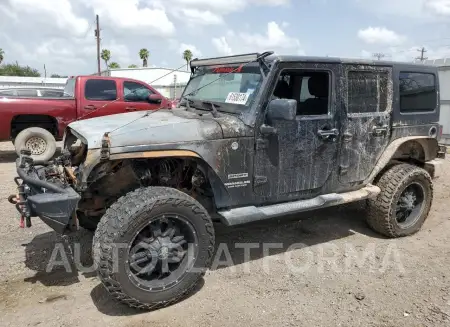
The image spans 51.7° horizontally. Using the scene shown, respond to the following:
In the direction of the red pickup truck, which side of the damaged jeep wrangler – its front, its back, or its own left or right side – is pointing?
right

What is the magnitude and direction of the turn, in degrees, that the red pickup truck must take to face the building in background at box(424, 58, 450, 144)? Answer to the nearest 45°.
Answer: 0° — it already faces it

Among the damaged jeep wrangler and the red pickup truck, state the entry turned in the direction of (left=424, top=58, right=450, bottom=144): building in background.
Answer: the red pickup truck

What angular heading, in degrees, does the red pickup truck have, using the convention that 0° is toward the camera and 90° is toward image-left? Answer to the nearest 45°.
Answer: approximately 270°

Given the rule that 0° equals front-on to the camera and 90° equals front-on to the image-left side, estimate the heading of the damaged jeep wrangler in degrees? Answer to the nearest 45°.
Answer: approximately 45°

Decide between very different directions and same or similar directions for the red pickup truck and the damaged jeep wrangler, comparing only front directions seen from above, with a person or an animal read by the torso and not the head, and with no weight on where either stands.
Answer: very different directions

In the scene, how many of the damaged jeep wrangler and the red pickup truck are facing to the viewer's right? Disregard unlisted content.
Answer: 1

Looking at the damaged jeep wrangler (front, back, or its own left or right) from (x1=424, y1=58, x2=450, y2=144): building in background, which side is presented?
back

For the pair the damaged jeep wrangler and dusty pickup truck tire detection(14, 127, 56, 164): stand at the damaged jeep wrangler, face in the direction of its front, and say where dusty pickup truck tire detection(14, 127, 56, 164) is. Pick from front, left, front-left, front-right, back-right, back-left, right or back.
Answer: right
